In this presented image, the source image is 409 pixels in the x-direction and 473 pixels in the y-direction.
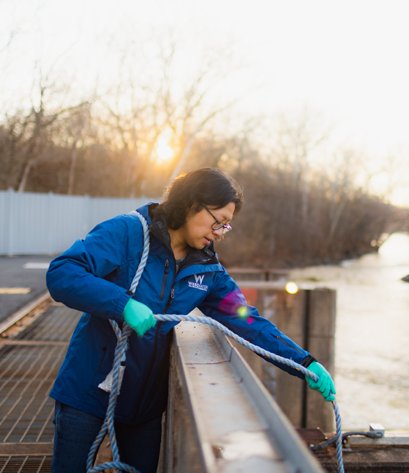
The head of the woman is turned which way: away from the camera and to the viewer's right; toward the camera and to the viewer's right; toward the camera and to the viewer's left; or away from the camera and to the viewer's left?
toward the camera and to the viewer's right

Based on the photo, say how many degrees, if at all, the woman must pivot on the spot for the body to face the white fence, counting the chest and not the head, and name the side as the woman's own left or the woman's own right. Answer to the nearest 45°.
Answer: approximately 135° to the woman's own left

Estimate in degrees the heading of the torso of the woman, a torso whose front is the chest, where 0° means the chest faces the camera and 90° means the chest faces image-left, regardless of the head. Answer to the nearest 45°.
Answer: approximately 315°
